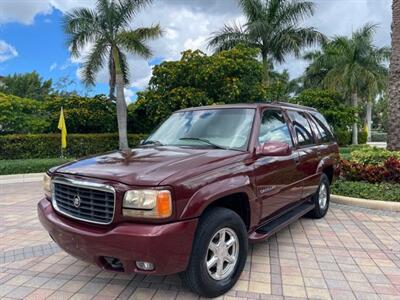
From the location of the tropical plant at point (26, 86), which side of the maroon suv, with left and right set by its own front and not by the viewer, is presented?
right

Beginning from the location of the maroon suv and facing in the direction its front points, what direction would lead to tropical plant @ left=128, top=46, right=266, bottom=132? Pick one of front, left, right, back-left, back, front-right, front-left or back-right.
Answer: back-right

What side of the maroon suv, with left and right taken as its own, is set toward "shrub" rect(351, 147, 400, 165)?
back

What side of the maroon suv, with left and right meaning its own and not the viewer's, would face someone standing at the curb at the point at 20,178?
right

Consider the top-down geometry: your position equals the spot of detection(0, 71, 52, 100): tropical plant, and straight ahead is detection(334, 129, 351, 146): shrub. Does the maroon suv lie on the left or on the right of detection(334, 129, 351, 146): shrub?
right

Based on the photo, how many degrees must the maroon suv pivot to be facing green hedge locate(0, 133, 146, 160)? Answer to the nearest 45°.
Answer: approximately 90° to its right

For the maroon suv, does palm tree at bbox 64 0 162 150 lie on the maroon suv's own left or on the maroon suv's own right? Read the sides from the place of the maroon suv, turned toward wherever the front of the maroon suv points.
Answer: on the maroon suv's own right

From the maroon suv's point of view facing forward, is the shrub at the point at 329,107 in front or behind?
behind
